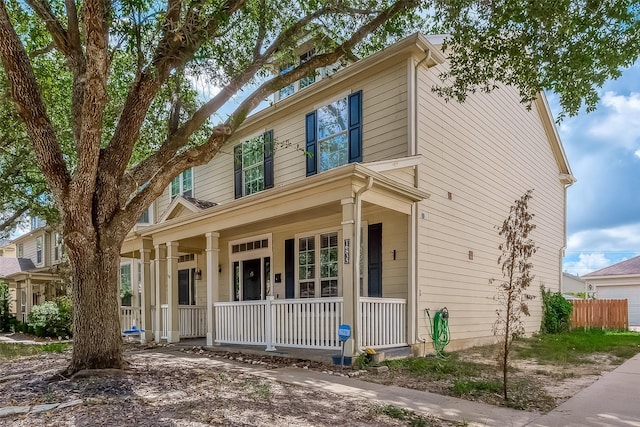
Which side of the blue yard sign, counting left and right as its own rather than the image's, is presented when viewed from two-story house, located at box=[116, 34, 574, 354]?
back

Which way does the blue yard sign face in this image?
toward the camera

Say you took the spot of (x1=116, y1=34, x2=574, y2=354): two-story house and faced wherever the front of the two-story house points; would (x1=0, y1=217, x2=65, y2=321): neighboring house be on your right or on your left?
on your right

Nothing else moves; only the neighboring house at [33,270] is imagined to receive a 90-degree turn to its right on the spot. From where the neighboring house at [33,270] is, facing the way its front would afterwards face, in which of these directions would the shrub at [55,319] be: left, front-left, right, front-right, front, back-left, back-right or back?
back-left

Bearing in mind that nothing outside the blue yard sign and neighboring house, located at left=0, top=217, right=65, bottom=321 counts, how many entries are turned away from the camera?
0

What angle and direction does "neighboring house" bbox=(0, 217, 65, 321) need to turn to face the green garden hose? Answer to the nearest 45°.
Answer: approximately 45° to its left

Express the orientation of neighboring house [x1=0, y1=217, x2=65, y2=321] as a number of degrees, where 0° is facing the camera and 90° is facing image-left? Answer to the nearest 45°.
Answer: approximately 45°

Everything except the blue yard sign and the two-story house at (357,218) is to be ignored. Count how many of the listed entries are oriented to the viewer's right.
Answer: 0

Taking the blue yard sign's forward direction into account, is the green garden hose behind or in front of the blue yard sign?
behind

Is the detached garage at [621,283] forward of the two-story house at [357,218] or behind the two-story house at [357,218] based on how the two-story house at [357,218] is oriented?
behind

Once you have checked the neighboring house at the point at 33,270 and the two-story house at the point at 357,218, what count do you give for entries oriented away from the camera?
0

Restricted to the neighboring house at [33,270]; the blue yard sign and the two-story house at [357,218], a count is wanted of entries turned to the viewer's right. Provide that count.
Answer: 0

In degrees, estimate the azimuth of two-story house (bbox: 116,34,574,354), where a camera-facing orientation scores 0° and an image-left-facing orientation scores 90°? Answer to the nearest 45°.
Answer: approximately 45°
